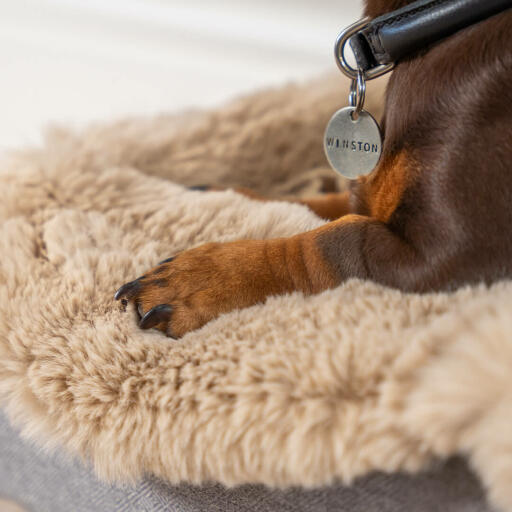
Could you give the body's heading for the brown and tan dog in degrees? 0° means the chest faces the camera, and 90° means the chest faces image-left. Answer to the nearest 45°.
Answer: approximately 90°
